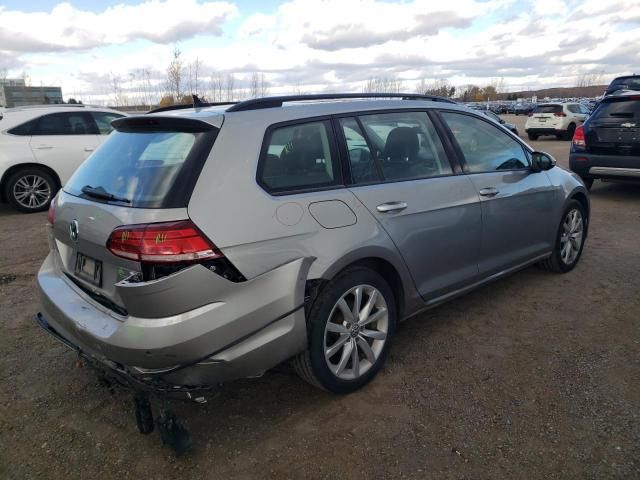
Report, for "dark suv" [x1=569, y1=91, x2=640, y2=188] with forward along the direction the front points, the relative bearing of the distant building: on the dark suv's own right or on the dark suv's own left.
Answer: on the dark suv's own left

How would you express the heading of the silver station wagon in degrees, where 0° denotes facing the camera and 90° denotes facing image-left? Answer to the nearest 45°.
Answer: approximately 225°

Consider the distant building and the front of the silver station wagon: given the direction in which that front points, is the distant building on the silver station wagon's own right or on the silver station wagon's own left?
on the silver station wagon's own left

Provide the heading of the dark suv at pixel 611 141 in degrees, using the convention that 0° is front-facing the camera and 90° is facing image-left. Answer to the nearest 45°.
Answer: approximately 180°
